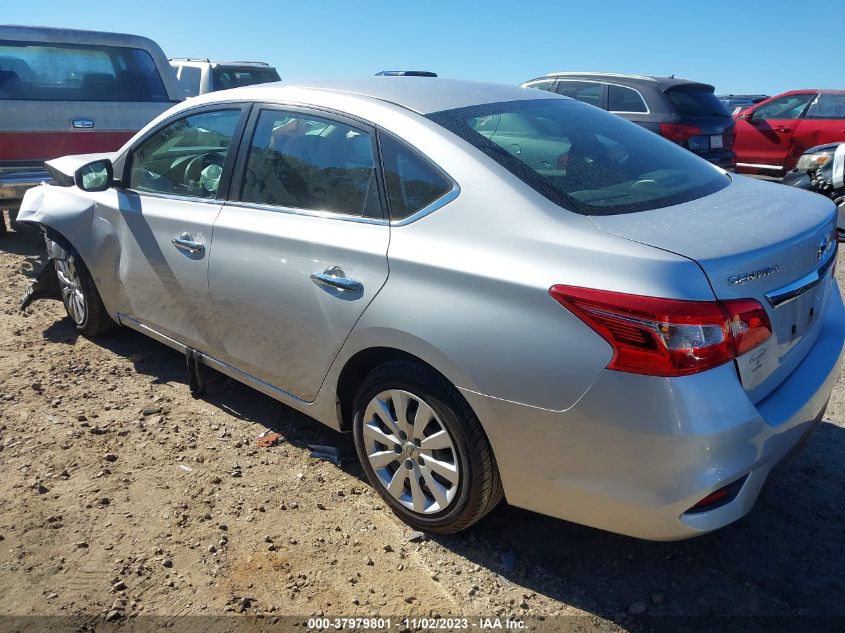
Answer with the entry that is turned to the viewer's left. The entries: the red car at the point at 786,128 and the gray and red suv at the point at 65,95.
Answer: the red car

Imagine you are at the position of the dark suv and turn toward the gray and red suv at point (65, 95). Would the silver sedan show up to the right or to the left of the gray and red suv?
left

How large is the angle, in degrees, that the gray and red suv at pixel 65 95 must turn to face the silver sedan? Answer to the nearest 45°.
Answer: approximately 180°

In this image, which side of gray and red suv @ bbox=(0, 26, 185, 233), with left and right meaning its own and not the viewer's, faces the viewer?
back

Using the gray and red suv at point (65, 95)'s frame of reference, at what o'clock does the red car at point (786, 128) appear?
The red car is roughly at 3 o'clock from the gray and red suv.

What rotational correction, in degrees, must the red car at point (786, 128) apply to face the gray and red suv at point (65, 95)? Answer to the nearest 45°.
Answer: approximately 45° to its left

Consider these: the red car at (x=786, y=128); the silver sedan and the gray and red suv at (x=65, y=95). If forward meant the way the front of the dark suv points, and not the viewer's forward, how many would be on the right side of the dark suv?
1

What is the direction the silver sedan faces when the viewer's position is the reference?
facing away from the viewer and to the left of the viewer

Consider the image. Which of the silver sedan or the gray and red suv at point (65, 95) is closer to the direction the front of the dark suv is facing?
the gray and red suv

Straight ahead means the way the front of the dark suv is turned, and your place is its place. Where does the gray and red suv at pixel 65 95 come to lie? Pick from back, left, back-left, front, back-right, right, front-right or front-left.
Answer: left

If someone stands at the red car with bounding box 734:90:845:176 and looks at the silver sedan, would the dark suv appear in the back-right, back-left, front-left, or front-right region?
front-right

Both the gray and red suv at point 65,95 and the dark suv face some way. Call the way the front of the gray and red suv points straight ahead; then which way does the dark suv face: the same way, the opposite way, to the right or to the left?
the same way

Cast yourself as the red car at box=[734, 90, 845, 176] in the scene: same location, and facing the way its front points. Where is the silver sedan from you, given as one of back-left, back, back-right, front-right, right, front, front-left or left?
left

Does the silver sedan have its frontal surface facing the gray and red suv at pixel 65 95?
yes

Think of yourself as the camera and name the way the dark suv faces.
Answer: facing away from the viewer and to the left of the viewer

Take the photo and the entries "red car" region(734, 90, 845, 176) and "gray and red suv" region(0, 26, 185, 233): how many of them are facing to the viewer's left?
1

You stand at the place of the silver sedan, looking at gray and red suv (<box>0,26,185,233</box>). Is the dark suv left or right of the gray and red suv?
right

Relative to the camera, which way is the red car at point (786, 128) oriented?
to the viewer's left
